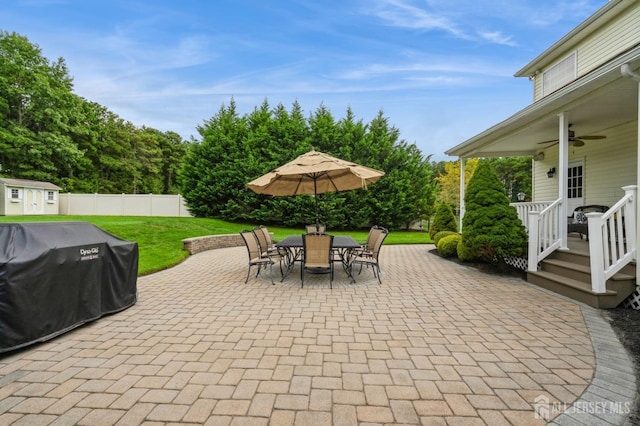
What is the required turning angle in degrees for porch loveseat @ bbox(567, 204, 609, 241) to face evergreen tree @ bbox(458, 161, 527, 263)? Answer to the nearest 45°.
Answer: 0° — it already faces it

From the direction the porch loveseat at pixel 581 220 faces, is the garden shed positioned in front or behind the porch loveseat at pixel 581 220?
in front

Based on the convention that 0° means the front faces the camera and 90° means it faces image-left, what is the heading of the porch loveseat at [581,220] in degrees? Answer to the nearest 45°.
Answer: approximately 45°

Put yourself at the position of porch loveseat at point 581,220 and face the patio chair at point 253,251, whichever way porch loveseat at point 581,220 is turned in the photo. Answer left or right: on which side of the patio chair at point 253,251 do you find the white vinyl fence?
right

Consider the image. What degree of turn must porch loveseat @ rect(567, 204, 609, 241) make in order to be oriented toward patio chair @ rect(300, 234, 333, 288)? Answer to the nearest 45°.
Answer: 0° — it already faces it

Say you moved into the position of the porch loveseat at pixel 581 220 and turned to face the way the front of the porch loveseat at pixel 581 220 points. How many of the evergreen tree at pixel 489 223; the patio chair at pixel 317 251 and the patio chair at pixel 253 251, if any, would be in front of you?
3

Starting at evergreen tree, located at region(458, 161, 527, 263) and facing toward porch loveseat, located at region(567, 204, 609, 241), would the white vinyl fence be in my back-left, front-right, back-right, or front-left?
back-left
